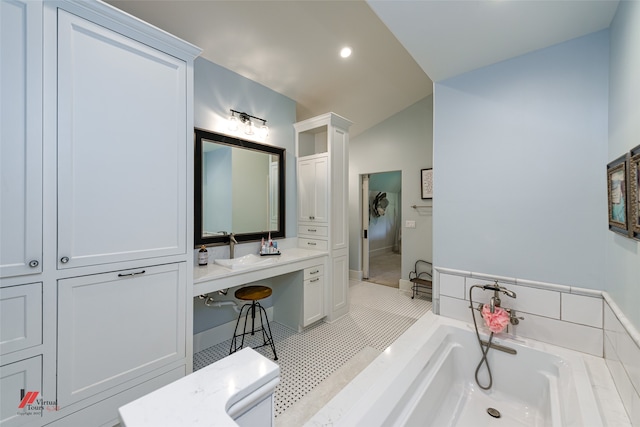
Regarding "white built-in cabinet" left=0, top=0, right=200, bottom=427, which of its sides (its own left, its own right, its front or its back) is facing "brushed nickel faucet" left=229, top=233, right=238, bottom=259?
left

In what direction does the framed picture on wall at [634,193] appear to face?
to the viewer's left

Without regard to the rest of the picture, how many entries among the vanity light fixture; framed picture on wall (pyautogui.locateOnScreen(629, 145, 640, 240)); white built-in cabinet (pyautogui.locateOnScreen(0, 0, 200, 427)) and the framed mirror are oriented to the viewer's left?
1

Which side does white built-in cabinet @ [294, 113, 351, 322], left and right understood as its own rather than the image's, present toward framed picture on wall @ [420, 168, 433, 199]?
back

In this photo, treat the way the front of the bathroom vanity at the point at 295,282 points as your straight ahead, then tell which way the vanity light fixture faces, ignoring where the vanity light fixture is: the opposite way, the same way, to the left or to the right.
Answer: the same way

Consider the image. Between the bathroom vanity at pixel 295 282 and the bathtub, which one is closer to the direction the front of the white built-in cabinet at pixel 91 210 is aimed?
the bathtub

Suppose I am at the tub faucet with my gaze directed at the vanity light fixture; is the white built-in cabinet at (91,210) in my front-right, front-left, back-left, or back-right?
front-left

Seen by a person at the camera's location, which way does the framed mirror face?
facing the viewer and to the right of the viewer

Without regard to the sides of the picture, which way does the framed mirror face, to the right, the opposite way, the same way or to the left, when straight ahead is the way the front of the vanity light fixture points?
the same way

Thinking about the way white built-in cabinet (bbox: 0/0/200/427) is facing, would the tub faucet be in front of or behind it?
in front

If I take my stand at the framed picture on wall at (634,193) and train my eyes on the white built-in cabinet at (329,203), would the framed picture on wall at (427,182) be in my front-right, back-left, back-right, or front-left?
front-right

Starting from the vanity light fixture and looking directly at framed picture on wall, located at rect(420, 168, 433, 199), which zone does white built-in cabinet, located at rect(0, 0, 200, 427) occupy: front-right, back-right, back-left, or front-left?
back-right

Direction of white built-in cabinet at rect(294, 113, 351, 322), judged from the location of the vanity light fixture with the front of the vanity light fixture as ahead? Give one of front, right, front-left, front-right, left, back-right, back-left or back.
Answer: front-left

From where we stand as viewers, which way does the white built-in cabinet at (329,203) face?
facing the viewer and to the left of the viewer
